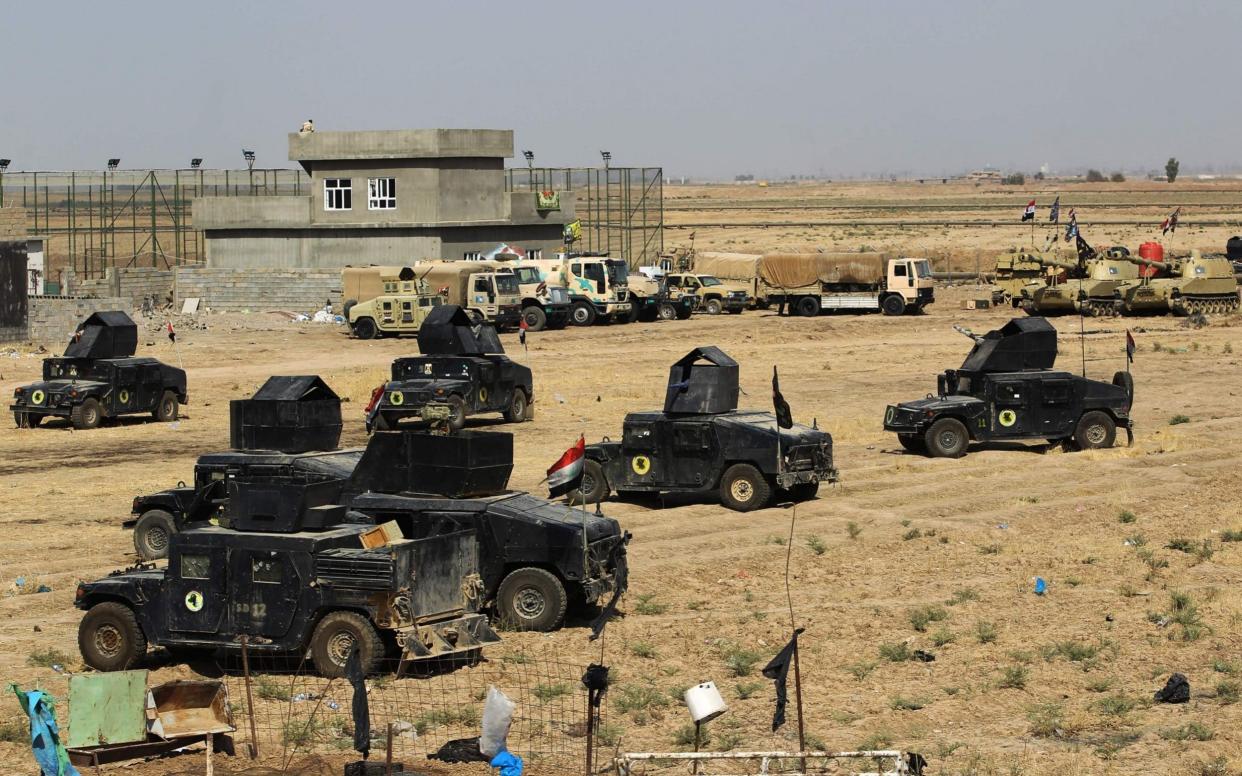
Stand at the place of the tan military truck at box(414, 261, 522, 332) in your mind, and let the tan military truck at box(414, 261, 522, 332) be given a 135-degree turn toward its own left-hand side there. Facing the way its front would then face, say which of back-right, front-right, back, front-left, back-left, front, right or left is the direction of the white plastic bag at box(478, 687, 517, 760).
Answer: back

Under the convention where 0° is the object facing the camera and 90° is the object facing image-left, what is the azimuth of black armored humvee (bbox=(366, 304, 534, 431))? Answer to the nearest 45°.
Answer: approximately 45°

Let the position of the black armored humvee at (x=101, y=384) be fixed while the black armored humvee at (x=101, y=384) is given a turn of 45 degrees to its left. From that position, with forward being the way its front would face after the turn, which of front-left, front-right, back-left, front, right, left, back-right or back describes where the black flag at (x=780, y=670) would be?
front

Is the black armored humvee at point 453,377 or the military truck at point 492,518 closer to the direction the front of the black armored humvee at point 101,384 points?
the military truck

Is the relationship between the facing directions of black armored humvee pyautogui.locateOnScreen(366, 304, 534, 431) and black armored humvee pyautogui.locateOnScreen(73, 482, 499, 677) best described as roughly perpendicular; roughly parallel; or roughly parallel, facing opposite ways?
roughly perpendicular

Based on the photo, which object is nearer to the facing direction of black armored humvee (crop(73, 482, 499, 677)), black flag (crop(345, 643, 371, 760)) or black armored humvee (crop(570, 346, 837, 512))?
the black armored humvee
